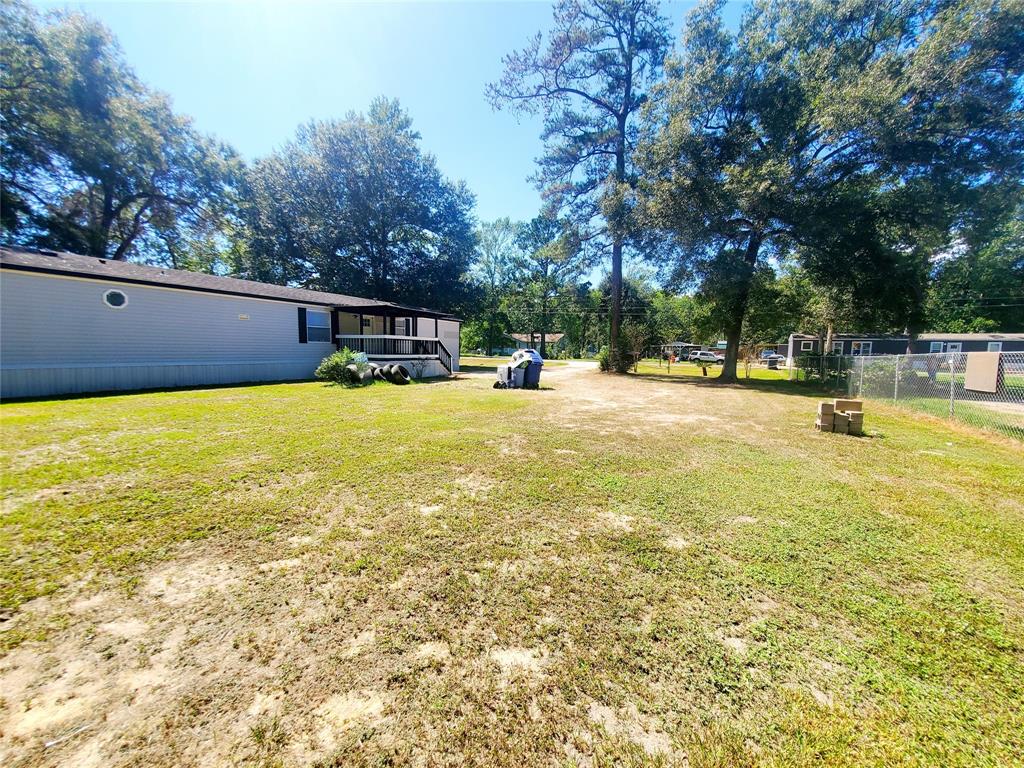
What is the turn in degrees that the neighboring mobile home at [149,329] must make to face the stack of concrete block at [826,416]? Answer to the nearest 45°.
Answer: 0° — it already faces it

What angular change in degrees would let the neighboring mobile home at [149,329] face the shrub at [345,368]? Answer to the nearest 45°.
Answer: approximately 45° to its left

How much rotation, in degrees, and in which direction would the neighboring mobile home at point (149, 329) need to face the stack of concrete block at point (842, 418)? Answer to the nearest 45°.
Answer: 0° — it already faces it

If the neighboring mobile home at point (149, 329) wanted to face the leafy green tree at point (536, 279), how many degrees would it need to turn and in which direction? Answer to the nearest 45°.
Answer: approximately 90° to its left

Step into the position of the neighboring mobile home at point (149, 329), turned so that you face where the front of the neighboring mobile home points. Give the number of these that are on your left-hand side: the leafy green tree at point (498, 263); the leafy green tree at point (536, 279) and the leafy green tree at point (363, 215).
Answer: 3

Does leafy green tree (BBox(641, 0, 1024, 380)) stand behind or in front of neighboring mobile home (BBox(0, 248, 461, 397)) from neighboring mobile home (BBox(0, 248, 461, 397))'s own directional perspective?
in front

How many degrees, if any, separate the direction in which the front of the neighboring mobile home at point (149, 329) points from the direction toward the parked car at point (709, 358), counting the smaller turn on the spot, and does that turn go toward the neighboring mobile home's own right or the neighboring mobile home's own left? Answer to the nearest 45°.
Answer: approximately 45° to the neighboring mobile home's own left

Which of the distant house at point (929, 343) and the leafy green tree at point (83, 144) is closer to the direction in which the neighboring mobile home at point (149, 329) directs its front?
the distant house

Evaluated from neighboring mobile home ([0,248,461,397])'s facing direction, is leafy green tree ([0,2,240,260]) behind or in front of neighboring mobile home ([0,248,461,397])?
behind

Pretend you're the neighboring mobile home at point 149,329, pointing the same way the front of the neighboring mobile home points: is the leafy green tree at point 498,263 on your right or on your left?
on your left

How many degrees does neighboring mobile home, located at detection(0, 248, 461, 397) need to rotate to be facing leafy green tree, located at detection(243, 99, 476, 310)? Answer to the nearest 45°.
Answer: approximately 90° to its left

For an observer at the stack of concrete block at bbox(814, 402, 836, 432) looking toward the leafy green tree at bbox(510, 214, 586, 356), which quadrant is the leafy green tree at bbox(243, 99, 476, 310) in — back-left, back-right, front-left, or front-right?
front-left

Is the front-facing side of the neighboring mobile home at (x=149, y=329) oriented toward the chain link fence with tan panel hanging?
yes

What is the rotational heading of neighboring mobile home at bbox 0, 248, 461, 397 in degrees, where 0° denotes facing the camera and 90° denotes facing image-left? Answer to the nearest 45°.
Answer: approximately 315°
